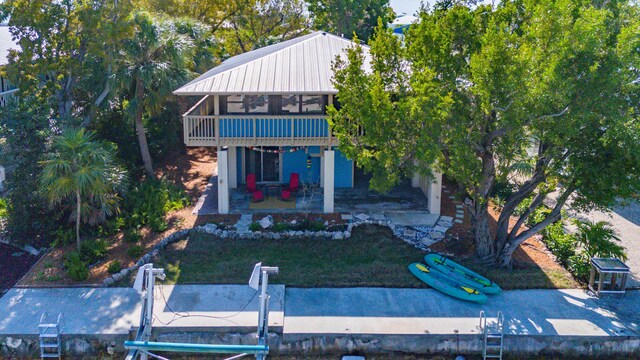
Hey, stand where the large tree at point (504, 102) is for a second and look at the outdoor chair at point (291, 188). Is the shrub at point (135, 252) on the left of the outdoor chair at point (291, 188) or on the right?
left

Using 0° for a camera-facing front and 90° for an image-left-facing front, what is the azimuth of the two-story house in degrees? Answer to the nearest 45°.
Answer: approximately 0°

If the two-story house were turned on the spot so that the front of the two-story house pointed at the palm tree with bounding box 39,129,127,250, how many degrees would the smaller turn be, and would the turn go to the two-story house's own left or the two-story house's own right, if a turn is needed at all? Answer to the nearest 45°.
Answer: approximately 45° to the two-story house's own right

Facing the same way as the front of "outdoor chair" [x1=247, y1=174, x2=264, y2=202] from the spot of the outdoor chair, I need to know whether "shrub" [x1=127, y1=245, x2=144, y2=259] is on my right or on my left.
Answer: on my right

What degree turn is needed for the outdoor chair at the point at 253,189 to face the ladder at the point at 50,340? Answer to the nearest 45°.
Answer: approximately 90° to its right

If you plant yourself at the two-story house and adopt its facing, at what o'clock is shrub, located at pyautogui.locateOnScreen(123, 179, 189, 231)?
The shrub is roughly at 3 o'clock from the two-story house.

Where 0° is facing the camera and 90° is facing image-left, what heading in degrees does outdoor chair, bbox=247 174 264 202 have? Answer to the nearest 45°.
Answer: approximately 315°

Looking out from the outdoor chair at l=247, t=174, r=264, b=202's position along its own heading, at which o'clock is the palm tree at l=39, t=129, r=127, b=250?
The palm tree is roughly at 3 o'clock from the outdoor chair.
